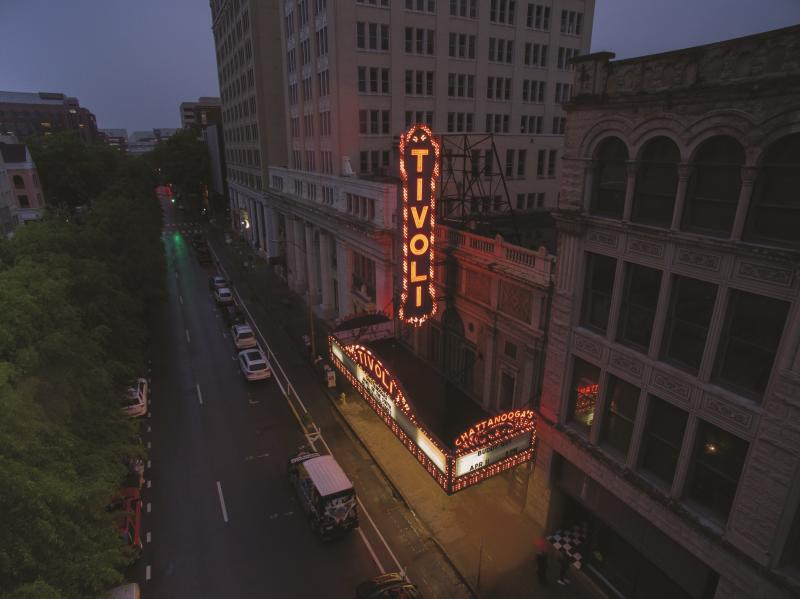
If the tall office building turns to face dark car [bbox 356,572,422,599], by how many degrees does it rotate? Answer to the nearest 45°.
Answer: approximately 45° to its left

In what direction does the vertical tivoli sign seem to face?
toward the camera

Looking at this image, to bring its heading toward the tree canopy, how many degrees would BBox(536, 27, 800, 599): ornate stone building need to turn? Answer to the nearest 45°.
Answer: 0° — it already faces it

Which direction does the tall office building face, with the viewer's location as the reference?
facing the viewer and to the left of the viewer

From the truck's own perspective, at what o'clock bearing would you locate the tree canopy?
The tree canopy is roughly at 10 o'clock from the truck.

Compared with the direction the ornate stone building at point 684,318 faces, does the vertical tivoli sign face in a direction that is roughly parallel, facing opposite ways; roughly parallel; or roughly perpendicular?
roughly perpendicular

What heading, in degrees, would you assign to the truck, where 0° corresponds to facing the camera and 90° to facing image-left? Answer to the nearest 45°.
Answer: approximately 135°

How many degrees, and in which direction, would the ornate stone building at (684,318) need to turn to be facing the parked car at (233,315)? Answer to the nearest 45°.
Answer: approximately 45° to its right

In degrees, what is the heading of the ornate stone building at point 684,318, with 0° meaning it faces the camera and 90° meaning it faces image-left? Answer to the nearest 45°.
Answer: approximately 45°

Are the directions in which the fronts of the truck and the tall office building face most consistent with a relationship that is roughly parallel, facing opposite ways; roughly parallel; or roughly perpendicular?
roughly perpendicular

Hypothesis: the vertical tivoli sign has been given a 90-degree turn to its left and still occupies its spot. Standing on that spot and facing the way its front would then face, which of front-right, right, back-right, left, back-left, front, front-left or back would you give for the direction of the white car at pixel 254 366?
back-left
